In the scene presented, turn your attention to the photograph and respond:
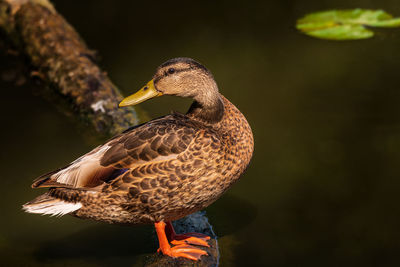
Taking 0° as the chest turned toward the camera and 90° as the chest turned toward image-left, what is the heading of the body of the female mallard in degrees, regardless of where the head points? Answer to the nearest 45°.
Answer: approximately 270°

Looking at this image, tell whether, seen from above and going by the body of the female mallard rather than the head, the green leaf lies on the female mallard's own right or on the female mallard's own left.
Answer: on the female mallard's own left
